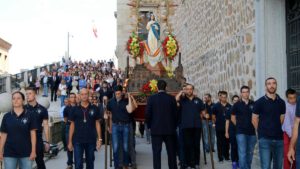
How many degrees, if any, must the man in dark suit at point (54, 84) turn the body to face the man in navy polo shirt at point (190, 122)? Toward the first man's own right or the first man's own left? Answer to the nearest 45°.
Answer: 0° — they already face them

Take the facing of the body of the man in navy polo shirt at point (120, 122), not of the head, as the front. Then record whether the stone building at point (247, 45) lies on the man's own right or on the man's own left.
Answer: on the man's own left

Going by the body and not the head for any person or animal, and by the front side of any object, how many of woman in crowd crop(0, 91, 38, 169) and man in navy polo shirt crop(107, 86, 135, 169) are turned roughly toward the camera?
2

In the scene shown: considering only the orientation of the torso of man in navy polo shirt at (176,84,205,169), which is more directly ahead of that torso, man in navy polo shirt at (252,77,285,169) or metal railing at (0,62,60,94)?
the man in navy polo shirt

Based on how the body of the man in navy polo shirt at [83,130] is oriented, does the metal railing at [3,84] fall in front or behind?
behind

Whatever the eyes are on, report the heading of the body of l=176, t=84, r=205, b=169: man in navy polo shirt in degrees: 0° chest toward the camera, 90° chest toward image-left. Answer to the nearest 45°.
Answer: approximately 0°
